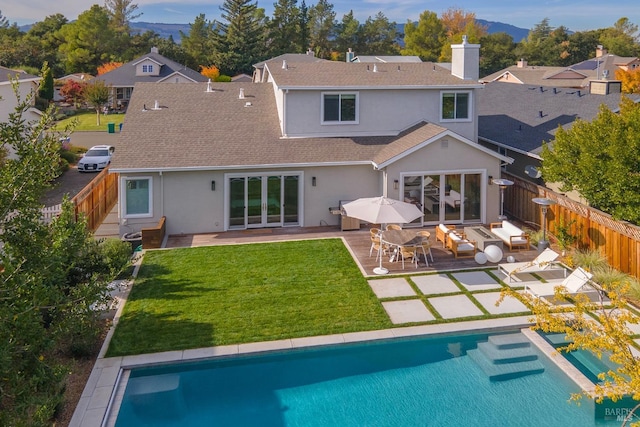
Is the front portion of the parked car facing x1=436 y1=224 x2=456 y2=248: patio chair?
no

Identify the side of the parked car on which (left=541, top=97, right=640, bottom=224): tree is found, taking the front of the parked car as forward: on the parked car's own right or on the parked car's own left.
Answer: on the parked car's own left

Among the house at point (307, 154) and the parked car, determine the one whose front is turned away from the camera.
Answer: the house

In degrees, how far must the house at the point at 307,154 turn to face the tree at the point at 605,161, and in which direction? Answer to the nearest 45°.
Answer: approximately 135° to its right

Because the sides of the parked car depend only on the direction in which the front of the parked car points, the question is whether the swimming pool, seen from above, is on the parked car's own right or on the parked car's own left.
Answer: on the parked car's own left

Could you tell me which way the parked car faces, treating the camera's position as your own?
facing the viewer and to the left of the viewer

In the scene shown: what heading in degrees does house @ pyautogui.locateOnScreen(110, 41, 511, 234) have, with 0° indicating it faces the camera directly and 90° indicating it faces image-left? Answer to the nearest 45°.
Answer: approximately 180°

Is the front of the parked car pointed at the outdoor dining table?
no

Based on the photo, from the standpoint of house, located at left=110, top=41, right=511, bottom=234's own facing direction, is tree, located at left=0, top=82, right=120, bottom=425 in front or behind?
behind

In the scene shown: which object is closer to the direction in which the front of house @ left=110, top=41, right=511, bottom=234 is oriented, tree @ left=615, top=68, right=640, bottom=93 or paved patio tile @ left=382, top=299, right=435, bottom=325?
the tree

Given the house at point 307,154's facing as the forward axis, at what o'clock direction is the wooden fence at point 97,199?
The wooden fence is roughly at 9 o'clock from the house.

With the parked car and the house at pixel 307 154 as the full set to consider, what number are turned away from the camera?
1

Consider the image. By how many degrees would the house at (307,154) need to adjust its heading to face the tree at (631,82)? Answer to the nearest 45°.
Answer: approximately 45° to its right

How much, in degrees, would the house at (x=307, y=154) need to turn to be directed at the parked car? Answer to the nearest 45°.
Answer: approximately 45° to its left

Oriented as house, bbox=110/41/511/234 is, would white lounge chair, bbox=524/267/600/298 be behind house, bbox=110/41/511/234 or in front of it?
behind

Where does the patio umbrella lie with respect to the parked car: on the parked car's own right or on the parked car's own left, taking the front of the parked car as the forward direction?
on the parked car's own left
